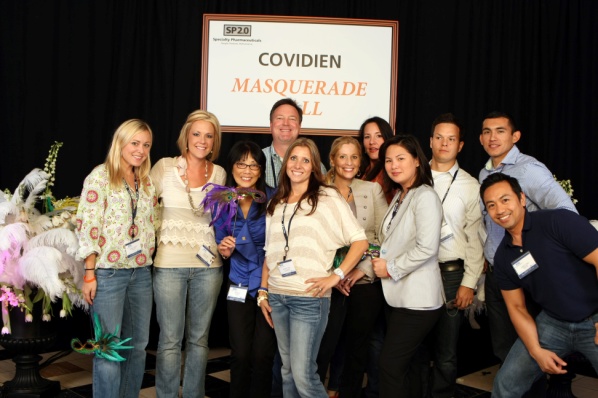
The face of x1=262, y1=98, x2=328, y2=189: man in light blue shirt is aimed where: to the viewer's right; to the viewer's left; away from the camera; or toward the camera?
toward the camera

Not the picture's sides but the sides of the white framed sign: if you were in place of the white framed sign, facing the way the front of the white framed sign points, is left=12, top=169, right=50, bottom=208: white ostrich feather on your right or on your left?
on your right

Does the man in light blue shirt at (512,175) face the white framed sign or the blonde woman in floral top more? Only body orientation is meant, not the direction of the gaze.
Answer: the blonde woman in floral top

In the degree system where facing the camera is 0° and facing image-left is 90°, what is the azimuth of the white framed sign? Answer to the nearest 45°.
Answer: approximately 0°

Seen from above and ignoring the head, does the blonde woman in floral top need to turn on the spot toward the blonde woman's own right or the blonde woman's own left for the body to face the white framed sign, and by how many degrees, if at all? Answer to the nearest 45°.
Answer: approximately 90° to the blonde woman's own left

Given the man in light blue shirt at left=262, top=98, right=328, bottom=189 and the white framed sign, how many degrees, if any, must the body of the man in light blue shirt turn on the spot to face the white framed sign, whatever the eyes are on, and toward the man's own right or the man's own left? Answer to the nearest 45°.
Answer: approximately 180°

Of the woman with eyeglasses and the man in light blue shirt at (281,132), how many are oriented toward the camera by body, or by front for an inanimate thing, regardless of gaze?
2

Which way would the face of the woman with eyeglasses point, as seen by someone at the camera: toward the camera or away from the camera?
toward the camera

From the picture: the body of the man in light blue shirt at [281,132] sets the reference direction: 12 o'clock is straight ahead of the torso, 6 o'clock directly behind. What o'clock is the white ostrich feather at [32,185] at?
The white ostrich feather is roughly at 3 o'clock from the man in light blue shirt.

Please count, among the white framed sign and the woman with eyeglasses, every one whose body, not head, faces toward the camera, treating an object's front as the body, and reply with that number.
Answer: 2

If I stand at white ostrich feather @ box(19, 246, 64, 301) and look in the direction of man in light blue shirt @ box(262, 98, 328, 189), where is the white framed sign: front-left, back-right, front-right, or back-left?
front-left

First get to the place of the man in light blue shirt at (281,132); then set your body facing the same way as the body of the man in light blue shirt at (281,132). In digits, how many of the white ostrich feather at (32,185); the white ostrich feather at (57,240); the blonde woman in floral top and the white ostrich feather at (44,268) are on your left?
0

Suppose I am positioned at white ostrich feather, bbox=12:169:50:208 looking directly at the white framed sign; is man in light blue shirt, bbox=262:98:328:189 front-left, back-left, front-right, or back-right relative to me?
front-right
